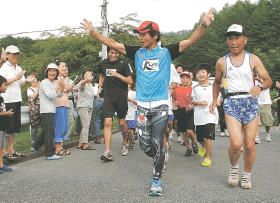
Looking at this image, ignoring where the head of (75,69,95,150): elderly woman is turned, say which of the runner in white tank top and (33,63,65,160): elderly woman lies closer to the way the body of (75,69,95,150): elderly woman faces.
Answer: the runner in white tank top

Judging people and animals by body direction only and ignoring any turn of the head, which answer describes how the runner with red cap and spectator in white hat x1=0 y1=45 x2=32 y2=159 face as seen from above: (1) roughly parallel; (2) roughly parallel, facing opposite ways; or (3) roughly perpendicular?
roughly perpendicular

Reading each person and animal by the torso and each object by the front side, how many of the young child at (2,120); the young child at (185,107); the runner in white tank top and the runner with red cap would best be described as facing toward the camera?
3

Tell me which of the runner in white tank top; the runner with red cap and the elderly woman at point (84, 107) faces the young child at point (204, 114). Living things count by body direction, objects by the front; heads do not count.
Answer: the elderly woman

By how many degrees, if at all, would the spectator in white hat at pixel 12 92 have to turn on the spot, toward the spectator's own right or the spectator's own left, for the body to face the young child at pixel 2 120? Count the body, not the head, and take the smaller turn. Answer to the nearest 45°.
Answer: approximately 45° to the spectator's own right

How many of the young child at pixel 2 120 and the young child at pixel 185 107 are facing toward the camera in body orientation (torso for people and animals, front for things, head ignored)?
1

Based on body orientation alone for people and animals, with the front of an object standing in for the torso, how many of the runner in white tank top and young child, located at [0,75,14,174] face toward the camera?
1

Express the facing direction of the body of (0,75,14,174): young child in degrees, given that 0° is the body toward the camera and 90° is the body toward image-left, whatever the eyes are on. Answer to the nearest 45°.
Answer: approximately 270°

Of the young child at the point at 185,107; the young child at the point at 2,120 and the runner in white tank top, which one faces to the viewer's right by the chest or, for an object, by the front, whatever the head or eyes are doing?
the young child at the point at 2,120

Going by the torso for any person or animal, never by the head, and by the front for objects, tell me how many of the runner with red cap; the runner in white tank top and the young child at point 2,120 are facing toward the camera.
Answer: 2
